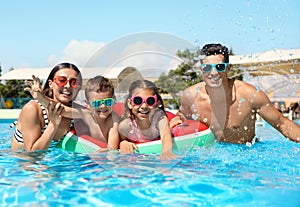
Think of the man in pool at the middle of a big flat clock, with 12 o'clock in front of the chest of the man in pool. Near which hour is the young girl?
The young girl is roughly at 2 o'clock from the man in pool.

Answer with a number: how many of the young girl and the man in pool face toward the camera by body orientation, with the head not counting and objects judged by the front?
2

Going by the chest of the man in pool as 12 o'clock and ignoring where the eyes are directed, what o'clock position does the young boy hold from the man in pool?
The young boy is roughly at 2 o'clock from the man in pool.

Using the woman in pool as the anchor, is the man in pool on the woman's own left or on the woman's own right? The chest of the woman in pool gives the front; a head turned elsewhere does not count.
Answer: on the woman's own left

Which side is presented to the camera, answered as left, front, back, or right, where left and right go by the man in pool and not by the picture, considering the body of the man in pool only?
front

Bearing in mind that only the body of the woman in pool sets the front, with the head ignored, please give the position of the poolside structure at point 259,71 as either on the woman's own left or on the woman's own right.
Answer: on the woman's own left

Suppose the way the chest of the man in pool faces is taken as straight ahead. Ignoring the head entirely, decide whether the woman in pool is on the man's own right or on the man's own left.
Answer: on the man's own right

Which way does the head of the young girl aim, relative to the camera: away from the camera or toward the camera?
toward the camera

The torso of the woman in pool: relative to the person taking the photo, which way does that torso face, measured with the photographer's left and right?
facing the viewer and to the right of the viewer

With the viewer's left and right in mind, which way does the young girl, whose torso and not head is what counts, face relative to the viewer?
facing the viewer

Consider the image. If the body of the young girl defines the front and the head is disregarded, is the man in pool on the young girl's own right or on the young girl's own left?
on the young girl's own left

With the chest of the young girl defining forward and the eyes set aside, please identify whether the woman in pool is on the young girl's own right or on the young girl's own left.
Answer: on the young girl's own right

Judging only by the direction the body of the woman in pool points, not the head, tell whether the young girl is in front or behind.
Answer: in front
